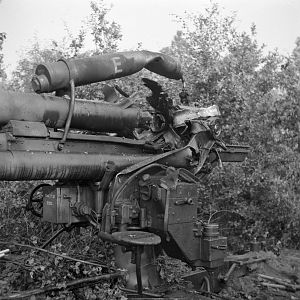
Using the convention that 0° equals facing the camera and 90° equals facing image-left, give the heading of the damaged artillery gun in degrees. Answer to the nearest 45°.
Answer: approximately 90°

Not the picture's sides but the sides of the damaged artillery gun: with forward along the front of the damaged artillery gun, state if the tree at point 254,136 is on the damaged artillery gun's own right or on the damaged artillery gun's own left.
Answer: on the damaged artillery gun's own right
